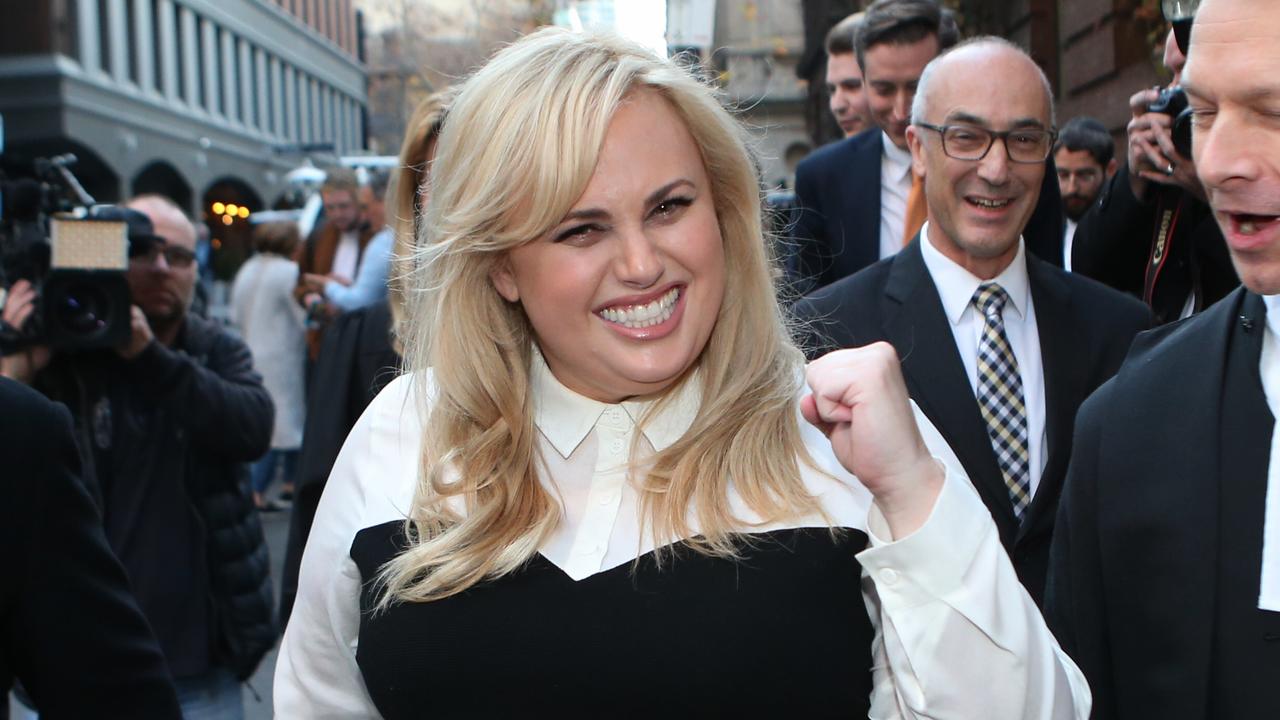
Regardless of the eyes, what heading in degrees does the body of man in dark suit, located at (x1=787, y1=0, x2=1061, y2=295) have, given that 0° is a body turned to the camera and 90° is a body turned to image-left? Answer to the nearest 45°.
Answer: approximately 0°

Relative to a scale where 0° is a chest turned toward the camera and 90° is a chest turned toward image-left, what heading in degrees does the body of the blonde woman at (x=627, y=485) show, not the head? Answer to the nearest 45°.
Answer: approximately 0°

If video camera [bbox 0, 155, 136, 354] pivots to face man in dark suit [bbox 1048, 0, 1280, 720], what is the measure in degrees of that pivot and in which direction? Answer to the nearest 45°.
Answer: approximately 45° to its left

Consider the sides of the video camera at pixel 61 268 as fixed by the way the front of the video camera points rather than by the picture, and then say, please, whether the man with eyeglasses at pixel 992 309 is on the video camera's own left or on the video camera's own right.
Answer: on the video camera's own left

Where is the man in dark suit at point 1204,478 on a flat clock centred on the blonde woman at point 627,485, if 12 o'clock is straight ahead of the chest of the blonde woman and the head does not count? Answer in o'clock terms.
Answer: The man in dark suit is roughly at 9 o'clock from the blonde woman.

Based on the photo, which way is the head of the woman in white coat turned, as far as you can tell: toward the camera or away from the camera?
away from the camera
